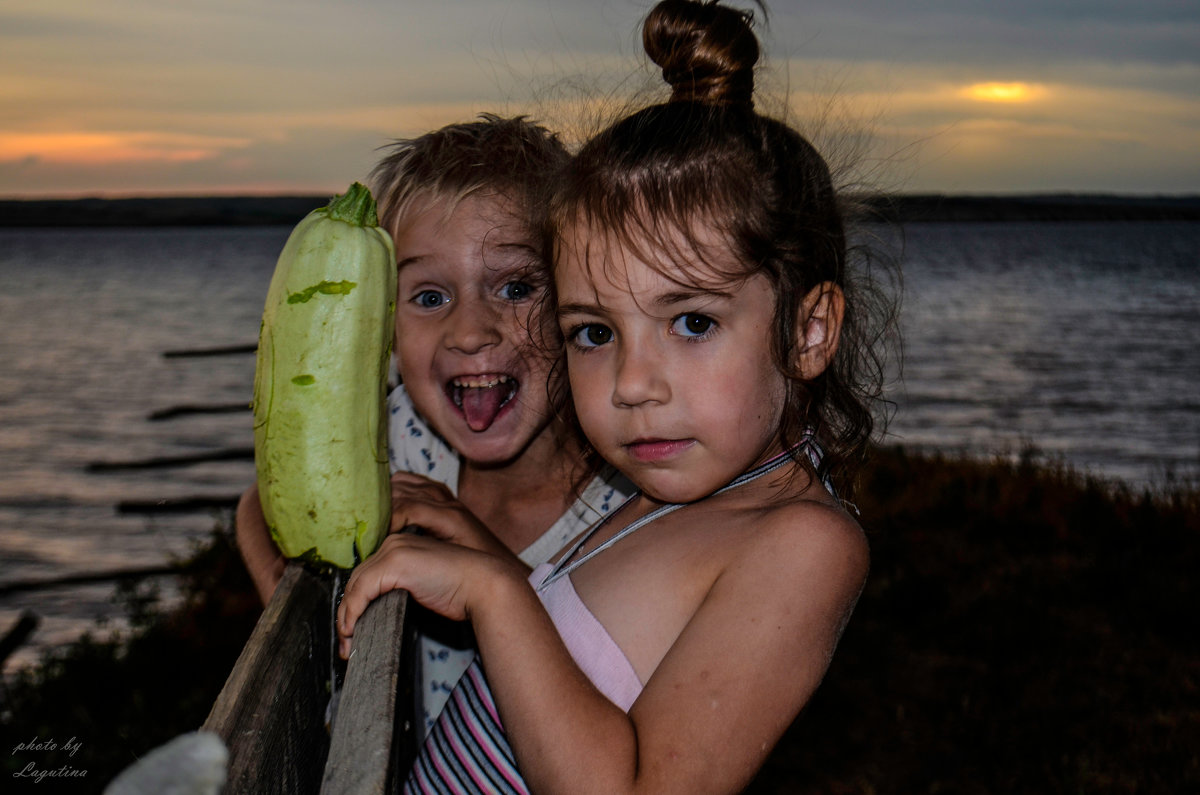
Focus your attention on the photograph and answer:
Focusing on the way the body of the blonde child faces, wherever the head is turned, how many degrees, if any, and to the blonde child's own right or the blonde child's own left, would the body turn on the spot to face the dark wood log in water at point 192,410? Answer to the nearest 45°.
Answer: approximately 180°

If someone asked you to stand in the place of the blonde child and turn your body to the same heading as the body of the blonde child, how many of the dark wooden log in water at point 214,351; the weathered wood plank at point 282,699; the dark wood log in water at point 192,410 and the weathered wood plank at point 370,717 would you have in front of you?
2

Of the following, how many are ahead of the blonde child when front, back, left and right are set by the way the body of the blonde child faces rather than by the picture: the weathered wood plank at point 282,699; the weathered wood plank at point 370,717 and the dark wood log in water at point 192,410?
2

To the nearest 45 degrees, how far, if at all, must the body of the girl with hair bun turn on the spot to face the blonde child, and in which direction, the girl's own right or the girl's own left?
approximately 90° to the girl's own right

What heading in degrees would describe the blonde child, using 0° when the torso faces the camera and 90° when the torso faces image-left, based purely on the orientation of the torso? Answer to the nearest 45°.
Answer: approximately 0°

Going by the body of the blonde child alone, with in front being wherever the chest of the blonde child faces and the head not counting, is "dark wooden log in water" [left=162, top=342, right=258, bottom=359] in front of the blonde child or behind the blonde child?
behind

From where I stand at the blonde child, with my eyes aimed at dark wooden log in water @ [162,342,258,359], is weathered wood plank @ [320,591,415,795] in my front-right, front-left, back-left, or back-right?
back-left

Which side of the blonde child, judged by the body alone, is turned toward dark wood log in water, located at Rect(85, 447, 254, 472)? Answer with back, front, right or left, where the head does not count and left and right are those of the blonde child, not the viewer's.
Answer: back

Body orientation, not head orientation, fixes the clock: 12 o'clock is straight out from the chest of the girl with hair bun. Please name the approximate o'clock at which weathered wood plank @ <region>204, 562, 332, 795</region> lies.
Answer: The weathered wood plank is roughly at 12 o'clock from the girl with hair bun.

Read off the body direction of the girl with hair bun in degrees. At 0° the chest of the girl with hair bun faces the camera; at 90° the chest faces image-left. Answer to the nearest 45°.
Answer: approximately 45°
